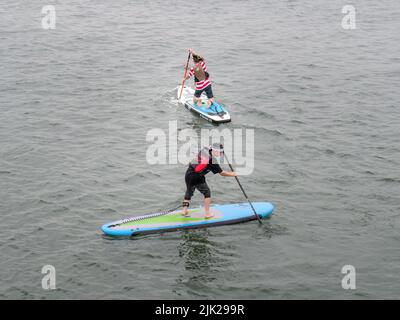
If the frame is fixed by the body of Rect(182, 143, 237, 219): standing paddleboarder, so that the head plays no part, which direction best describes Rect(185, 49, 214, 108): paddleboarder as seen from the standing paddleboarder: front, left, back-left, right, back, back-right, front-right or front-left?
left

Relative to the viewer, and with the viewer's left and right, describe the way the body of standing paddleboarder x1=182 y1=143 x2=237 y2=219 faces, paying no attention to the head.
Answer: facing to the right of the viewer
